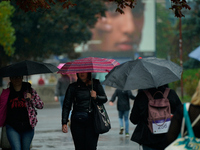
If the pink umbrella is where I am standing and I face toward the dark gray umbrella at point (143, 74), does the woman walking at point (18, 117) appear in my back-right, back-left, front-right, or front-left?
back-right

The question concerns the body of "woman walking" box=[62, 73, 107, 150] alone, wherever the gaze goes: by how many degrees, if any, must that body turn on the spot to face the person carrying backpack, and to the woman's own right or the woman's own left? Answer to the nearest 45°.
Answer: approximately 45° to the woman's own left

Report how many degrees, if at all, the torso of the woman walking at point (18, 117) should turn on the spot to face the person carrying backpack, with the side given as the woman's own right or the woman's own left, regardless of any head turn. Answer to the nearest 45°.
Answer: approximately 45° to the woman's own left

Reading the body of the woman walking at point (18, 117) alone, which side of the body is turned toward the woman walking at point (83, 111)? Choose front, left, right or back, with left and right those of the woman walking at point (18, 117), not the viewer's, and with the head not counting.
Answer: left

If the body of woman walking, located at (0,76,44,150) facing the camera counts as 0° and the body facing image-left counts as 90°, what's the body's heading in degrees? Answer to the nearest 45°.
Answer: approximately 0°

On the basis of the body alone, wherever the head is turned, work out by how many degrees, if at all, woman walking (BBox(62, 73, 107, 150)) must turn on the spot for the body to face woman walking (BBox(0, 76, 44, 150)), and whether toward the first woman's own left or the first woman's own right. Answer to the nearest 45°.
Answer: approximately 90° to the first woman's own right

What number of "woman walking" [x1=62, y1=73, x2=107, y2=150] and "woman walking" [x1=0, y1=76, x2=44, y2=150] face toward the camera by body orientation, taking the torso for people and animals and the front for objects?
2
